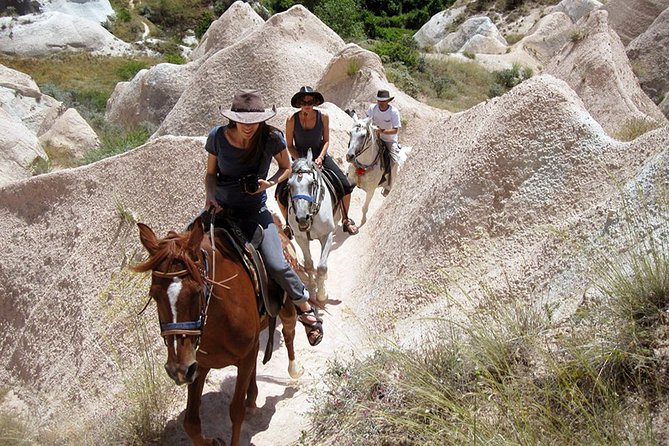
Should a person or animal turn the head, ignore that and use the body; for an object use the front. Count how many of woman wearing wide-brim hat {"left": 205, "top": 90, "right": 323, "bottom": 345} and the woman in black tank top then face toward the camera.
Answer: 2

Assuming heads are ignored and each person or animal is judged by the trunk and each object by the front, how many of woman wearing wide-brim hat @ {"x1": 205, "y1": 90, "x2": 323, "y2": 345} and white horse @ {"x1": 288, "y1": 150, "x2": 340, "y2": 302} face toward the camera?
2

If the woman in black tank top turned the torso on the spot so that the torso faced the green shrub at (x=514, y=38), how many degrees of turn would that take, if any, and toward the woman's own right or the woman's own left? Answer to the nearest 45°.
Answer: approximately 180°

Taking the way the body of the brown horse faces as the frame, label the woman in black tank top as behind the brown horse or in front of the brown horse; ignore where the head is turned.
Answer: behind

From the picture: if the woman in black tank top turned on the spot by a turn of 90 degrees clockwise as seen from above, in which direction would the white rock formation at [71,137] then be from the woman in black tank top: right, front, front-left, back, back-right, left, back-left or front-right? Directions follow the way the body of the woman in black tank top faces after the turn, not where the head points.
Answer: front-right

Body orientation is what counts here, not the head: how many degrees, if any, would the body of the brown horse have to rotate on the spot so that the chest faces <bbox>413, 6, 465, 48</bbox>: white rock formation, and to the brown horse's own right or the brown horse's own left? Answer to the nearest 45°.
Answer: approximately 135° to the brown horse's own right

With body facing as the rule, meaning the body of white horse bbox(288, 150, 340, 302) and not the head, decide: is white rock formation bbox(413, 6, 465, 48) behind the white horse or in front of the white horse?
behind

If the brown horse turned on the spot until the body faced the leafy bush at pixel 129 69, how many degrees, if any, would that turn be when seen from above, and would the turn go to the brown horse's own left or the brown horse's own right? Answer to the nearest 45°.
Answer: approximately 135° to the brown horse's own right

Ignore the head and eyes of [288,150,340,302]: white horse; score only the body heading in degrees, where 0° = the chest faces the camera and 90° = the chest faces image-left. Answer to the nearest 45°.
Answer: approximately 0°

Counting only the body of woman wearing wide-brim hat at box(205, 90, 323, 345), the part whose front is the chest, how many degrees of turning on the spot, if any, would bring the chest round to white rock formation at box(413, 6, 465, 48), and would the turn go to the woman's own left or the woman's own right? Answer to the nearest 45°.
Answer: approximately 180°

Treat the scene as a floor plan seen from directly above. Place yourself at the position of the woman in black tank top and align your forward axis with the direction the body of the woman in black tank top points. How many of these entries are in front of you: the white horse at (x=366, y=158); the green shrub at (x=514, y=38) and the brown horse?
1

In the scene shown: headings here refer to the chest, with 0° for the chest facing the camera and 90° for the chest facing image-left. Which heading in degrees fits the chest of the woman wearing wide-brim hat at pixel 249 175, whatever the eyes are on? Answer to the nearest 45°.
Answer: approximately 0°
